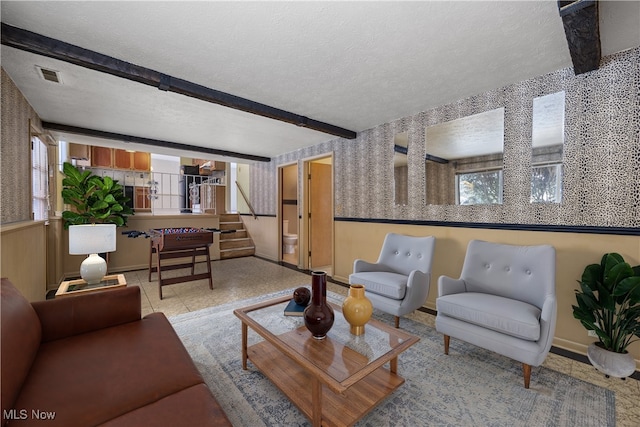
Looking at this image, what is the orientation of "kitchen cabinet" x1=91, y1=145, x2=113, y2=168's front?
toward the camera

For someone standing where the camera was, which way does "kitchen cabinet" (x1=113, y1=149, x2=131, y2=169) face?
facing the viewer

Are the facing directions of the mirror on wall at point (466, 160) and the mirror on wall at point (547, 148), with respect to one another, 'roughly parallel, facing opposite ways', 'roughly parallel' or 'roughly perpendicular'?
roughly parallel

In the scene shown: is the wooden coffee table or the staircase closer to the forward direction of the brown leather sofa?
the wooden coffee table

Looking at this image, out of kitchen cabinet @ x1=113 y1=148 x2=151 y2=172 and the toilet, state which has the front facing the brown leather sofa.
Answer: the kitchen cabinet

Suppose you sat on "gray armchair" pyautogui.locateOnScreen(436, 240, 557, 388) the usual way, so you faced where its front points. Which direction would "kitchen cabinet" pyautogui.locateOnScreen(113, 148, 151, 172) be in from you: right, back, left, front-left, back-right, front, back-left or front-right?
front-right

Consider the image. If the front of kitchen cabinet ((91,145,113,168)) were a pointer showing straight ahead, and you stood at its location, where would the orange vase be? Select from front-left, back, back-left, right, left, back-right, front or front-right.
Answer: front

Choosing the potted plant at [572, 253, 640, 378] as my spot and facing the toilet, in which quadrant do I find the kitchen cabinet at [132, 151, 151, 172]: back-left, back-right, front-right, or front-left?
front-left

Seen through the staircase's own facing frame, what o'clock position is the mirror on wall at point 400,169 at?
The mirror on wall is roughly at 11 o'clock from the staircase.

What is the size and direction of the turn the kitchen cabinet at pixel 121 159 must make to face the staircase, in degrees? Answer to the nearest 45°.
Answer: approximately 45° to its left

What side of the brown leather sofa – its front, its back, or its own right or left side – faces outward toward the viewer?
right

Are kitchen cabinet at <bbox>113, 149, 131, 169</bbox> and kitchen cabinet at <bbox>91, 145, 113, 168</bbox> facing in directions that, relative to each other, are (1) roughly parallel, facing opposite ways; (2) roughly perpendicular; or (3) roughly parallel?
roughly parallel
